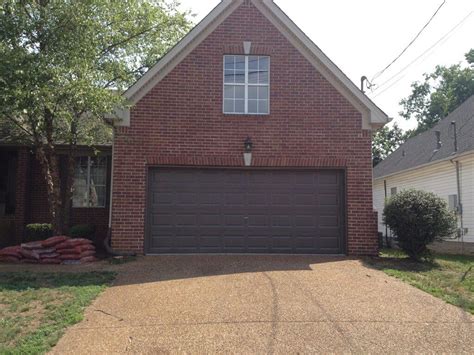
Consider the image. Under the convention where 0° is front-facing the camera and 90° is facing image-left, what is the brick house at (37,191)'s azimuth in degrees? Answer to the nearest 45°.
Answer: approximately 0°

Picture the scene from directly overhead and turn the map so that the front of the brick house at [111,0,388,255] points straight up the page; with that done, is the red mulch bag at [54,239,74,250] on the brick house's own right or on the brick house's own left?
on the brick house's own right

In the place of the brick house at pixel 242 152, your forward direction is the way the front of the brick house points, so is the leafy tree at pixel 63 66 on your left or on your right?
on your right

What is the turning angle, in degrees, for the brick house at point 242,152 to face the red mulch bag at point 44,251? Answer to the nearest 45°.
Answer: approximately 90° to its right

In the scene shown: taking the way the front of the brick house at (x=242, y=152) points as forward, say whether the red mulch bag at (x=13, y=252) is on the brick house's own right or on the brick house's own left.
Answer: on the brick house's own right

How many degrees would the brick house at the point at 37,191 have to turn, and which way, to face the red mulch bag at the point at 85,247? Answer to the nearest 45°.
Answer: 0° — it already faces it

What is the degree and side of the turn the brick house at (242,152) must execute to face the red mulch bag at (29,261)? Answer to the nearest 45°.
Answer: approximately 90° to its right
